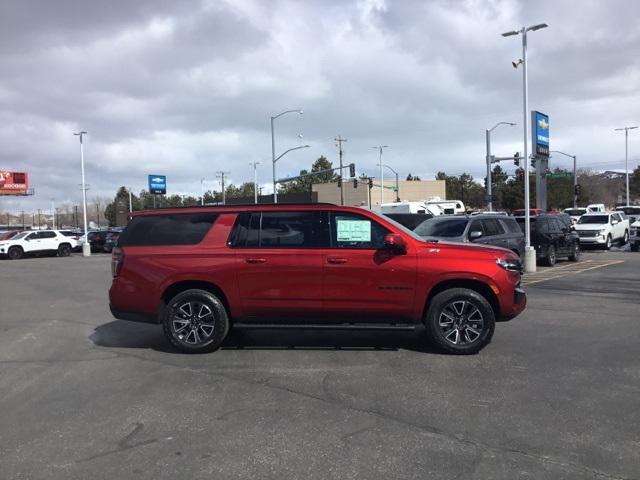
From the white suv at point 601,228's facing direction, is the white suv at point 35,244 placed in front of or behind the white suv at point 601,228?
in front

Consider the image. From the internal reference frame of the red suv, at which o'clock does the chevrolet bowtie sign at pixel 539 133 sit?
The chevrolet bowtie sign is roughly at 10 o'clock from the red suv.

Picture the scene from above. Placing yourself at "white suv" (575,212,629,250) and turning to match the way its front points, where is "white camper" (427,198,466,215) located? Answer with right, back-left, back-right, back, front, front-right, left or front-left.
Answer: right

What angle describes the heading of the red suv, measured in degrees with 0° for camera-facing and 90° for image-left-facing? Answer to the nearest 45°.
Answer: approximately 270°

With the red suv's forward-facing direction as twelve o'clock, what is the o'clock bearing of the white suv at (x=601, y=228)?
The white suv is roughly at 10 o'clock from the red suv.

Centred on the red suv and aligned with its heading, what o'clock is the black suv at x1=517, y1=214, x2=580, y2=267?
The black suv is roughly at 10 o'clock from the red suv.

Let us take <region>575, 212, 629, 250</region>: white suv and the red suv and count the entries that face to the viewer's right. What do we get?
1
